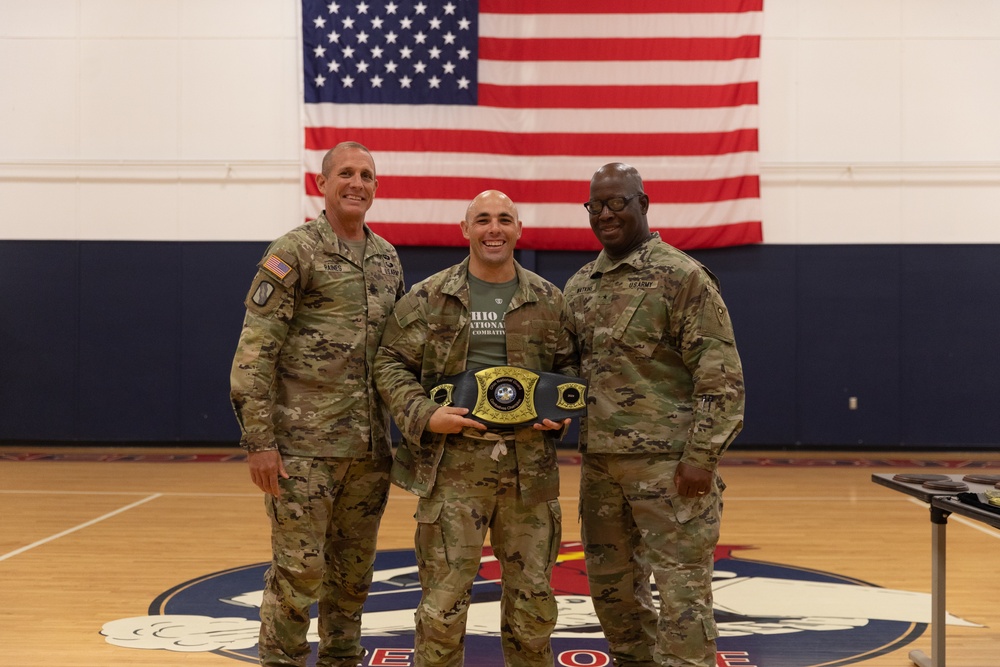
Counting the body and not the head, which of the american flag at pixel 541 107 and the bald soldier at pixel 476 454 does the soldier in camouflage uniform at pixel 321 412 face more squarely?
the bald soldier

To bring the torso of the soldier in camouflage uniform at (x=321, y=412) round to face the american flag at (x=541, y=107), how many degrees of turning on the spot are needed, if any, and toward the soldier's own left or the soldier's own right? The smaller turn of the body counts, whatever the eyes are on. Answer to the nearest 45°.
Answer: approximately 135° to the soldier's own left

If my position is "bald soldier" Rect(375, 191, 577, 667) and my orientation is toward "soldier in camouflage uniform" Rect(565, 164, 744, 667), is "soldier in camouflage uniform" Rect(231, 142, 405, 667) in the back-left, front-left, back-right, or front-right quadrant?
back-left

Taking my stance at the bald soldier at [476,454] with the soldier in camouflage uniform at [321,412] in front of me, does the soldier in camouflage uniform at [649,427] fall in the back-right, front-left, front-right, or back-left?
back-right

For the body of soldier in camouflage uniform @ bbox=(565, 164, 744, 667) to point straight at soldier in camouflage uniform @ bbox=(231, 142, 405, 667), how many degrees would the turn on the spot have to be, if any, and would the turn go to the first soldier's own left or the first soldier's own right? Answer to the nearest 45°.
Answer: approximately 45° to the first soldier's own right

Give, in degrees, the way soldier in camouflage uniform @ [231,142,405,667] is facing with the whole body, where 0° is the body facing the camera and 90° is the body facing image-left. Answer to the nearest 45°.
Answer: approximately 315°

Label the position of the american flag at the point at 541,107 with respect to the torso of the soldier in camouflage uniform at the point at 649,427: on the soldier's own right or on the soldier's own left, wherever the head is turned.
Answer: on the soldier's own right

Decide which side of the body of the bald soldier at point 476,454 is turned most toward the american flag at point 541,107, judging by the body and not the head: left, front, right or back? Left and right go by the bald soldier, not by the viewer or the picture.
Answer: back

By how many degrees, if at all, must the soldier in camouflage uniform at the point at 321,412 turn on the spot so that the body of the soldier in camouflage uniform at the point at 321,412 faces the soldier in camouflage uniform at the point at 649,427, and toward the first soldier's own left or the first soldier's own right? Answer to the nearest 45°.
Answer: approximately 45° to the first soldier's own left

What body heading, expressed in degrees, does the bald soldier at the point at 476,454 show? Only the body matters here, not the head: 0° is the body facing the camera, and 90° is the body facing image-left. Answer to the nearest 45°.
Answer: approximately 0°
